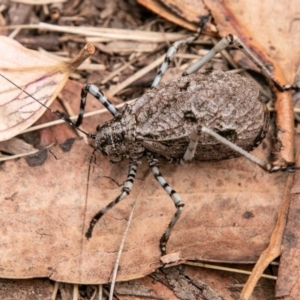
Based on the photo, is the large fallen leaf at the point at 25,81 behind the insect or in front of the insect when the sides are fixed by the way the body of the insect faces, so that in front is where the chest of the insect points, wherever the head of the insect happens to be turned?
in front

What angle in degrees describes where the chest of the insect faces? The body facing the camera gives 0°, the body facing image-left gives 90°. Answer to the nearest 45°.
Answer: approximately 90°

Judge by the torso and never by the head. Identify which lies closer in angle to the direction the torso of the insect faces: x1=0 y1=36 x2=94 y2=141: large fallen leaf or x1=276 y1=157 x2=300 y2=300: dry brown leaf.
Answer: the large fallen leaf

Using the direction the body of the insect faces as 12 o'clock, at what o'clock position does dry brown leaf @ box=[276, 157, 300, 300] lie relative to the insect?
The dry brown leaf is roughly at 7 o'clock from the insect.
